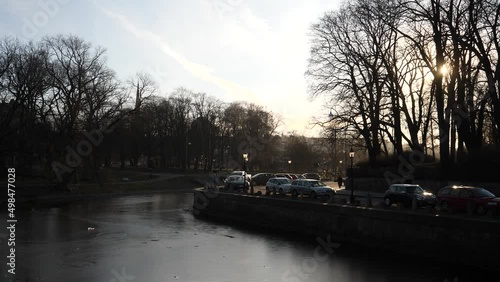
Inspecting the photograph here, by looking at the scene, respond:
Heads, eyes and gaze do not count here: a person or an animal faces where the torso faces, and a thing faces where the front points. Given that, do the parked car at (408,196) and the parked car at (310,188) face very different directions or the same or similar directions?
same or similar directions

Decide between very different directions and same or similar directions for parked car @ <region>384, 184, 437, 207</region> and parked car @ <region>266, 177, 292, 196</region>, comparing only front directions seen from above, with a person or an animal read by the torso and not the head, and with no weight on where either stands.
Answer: same or similar directions
